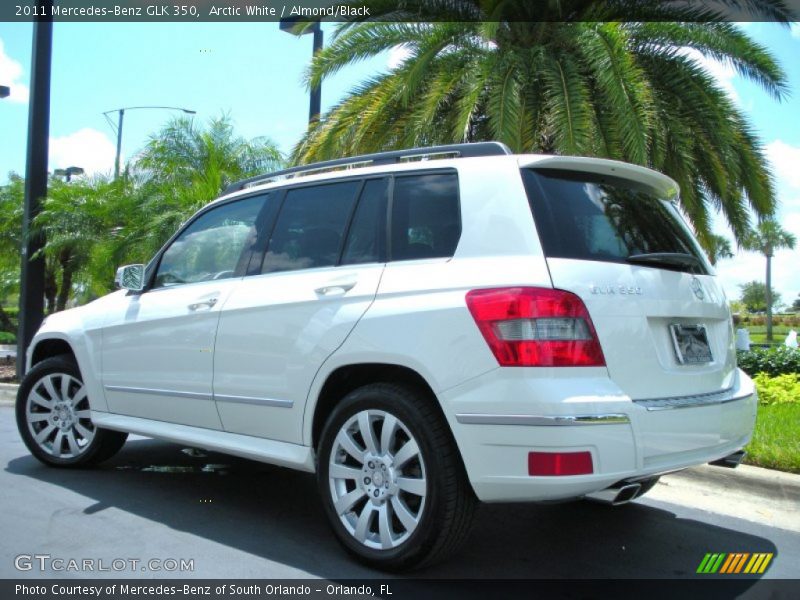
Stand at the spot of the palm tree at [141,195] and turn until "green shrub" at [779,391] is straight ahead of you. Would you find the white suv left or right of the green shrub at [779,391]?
right

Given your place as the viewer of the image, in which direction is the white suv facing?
facing away from the viewer and to the left of the viewer

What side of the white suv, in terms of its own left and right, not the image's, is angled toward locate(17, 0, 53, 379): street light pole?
front

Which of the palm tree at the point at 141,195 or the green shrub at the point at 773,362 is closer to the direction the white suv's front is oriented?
the palm tree

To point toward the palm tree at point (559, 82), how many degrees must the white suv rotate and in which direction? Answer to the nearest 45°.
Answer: approximately 45° to its right

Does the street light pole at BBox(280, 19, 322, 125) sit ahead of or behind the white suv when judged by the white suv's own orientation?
ahead

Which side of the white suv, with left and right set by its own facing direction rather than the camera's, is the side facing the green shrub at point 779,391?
right

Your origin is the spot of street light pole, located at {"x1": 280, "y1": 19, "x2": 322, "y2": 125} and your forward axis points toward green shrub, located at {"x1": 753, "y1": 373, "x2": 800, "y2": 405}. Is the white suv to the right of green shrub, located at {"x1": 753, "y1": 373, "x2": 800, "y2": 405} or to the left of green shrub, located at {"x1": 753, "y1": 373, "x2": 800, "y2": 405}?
right

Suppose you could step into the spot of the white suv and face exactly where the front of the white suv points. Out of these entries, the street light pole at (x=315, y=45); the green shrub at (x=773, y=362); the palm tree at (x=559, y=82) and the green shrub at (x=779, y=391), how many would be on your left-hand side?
0

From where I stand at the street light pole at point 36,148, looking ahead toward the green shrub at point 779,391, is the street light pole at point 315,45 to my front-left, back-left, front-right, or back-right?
front-left

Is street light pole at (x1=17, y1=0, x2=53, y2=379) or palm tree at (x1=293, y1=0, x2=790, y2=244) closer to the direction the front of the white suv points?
the street light pole
